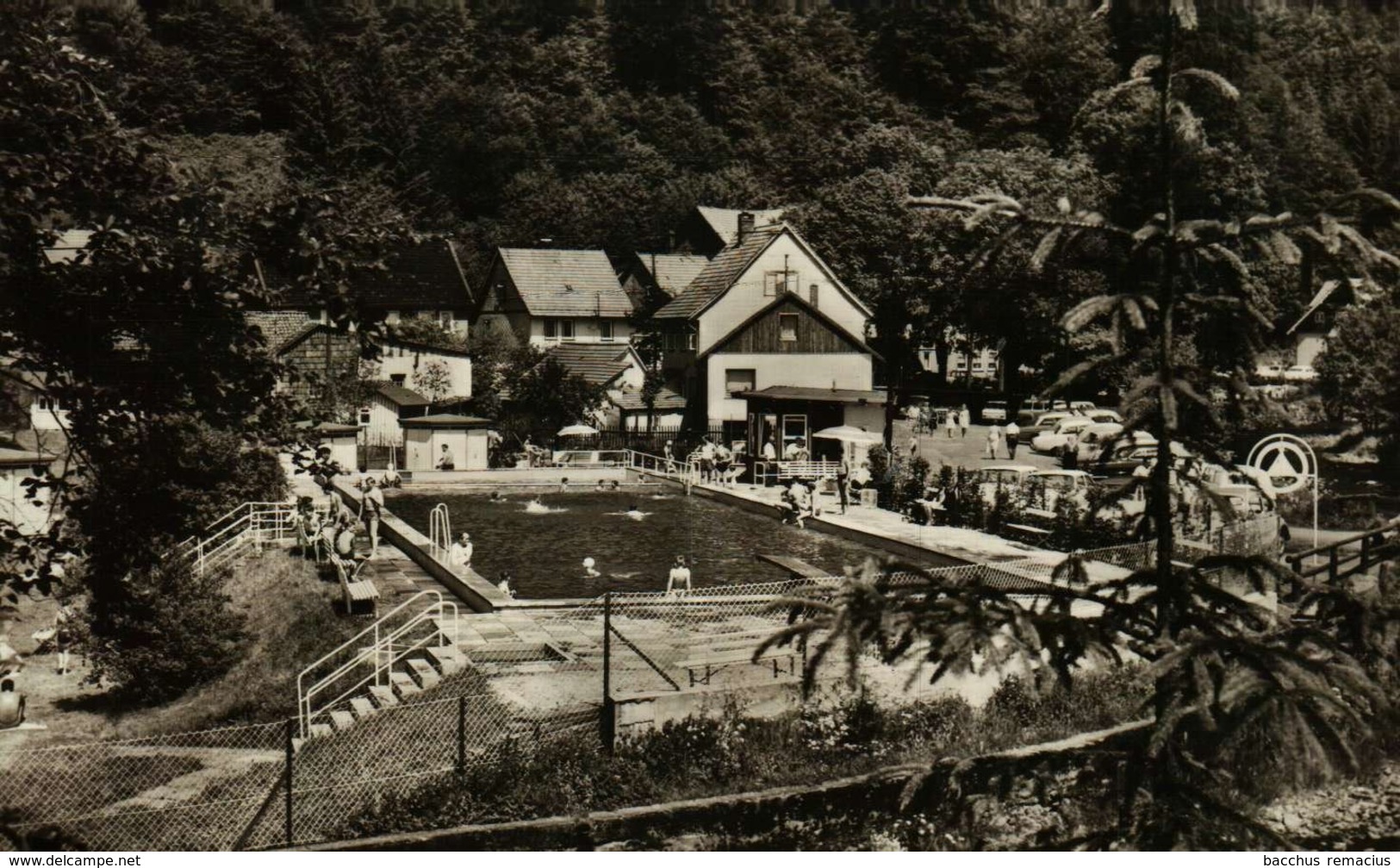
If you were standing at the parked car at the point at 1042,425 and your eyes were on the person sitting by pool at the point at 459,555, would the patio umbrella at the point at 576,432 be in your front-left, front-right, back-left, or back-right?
front-right

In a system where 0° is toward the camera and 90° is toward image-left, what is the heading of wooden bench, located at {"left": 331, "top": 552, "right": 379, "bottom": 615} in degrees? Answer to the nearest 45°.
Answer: approximately 270°

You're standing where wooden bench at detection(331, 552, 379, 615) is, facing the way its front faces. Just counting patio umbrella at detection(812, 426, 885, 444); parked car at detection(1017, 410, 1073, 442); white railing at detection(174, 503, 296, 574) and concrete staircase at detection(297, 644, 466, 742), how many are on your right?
1

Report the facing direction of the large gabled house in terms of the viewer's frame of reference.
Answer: facing the viewer

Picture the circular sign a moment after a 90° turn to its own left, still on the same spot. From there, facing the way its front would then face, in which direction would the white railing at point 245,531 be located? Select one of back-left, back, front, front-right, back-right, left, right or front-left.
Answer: back

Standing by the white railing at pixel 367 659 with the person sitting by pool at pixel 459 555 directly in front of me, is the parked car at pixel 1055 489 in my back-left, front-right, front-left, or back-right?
front-right

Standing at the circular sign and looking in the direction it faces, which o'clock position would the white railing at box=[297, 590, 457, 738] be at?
The white railing is roughly at 2 o'clock from the circular sign.

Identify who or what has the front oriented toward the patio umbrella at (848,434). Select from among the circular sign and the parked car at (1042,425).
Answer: the parked car

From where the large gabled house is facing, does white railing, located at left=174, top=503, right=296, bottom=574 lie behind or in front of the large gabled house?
in front

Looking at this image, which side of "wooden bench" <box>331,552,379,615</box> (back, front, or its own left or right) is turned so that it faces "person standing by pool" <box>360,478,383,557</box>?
left

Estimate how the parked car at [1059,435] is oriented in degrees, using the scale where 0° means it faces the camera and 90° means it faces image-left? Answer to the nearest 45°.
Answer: approximately 45°

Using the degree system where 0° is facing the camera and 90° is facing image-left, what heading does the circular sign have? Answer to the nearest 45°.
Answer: approximately 0°

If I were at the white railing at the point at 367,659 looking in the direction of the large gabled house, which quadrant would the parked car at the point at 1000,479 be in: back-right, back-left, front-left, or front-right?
front-right

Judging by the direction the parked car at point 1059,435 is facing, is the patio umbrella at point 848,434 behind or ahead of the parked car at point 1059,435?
ahead

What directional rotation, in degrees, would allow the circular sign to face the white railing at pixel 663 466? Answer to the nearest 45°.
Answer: approximately 135° to its right

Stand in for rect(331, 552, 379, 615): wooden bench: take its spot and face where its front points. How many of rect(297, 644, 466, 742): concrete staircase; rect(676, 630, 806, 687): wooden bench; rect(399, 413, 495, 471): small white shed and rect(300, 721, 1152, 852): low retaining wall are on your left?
1

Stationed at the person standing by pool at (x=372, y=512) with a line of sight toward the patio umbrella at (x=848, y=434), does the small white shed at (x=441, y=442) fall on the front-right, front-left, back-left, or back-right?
front-left

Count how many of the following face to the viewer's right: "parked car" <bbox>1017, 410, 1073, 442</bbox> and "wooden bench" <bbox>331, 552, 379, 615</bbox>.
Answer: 1

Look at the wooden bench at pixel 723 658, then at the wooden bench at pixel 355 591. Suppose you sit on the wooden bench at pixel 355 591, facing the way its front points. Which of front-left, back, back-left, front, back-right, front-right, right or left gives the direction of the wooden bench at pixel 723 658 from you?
front-right

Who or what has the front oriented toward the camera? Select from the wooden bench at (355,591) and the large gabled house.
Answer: the large gabled house

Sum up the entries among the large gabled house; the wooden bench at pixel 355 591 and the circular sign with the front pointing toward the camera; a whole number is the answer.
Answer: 2

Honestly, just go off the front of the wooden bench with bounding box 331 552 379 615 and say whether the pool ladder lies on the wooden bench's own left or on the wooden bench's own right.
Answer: on the wooden bench's own left
